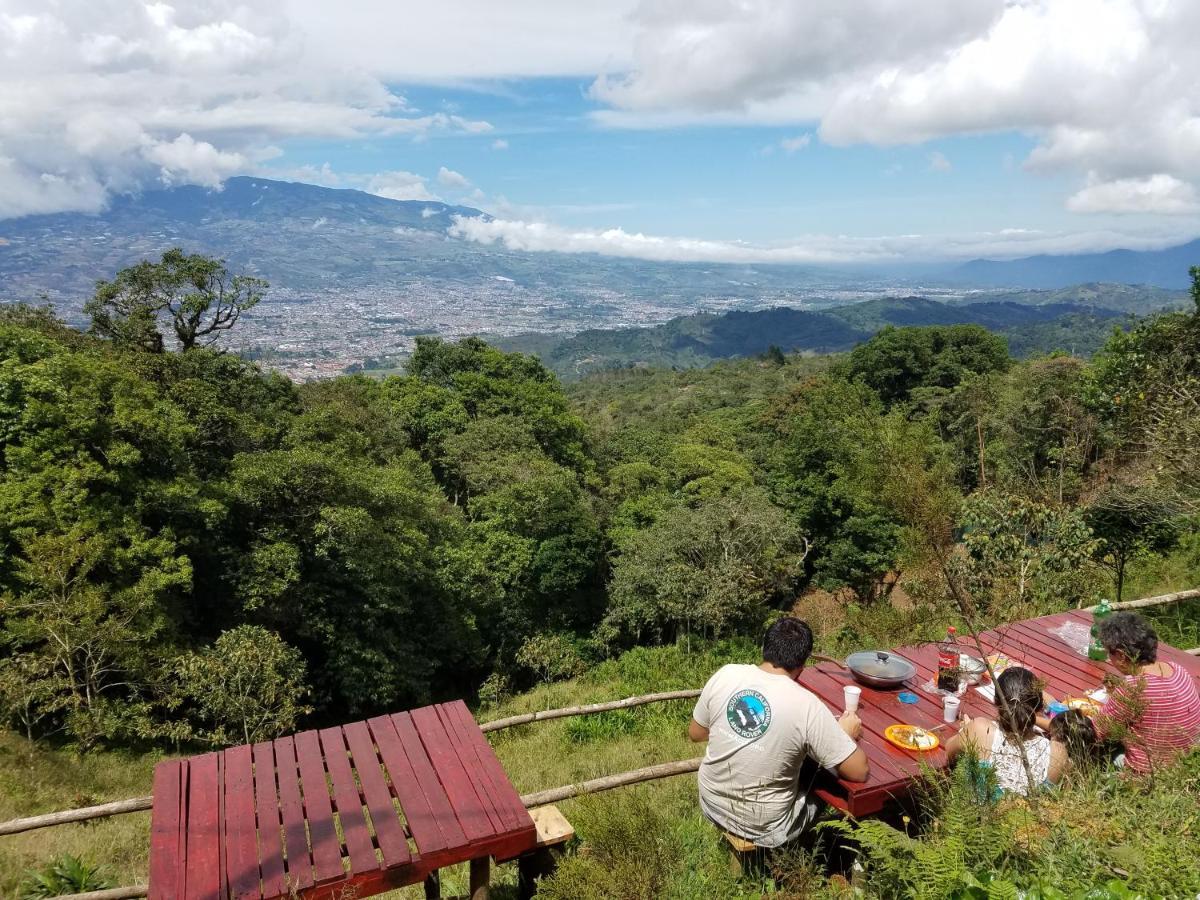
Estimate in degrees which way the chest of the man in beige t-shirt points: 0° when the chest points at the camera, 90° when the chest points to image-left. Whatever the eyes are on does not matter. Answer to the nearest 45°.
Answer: approximately 225°

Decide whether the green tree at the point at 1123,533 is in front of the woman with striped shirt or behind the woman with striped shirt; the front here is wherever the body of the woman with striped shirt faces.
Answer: in front

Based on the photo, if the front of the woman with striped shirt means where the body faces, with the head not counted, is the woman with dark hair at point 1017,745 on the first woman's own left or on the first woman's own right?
on the first woman's own left

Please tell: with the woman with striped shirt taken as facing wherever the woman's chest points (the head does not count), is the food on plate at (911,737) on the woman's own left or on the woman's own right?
on the woman's own left

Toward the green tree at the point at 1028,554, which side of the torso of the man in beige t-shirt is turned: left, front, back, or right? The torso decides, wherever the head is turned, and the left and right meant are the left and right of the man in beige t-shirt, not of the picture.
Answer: front

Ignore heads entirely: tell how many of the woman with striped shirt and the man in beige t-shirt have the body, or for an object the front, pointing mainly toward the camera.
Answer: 0

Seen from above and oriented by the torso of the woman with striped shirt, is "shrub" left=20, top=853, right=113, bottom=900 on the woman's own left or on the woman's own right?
on the woman's own left

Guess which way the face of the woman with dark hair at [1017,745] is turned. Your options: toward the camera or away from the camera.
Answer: away from the camera

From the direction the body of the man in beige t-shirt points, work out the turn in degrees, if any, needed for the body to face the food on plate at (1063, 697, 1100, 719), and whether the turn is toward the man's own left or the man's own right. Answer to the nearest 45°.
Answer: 0° — they already face it

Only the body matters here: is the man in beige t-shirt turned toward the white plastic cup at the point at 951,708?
yes

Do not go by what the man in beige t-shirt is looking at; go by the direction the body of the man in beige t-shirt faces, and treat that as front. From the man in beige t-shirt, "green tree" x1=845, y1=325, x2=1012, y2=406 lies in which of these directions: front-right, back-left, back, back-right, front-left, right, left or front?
front-left

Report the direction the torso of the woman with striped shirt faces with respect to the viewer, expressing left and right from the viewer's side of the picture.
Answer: facing away from the viewer and to the left of the viewer

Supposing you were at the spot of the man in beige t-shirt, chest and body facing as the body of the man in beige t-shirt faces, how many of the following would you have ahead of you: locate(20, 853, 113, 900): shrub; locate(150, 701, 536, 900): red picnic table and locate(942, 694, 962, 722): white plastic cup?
1

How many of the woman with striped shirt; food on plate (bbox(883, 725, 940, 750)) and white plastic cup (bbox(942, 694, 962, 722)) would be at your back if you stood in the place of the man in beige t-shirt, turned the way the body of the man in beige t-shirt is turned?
0

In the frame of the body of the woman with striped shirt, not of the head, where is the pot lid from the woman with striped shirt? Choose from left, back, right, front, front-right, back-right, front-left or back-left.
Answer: front-left

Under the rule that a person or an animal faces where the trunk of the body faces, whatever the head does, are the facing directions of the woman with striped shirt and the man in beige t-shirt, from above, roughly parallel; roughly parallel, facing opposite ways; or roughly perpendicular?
roughly perpendicular
